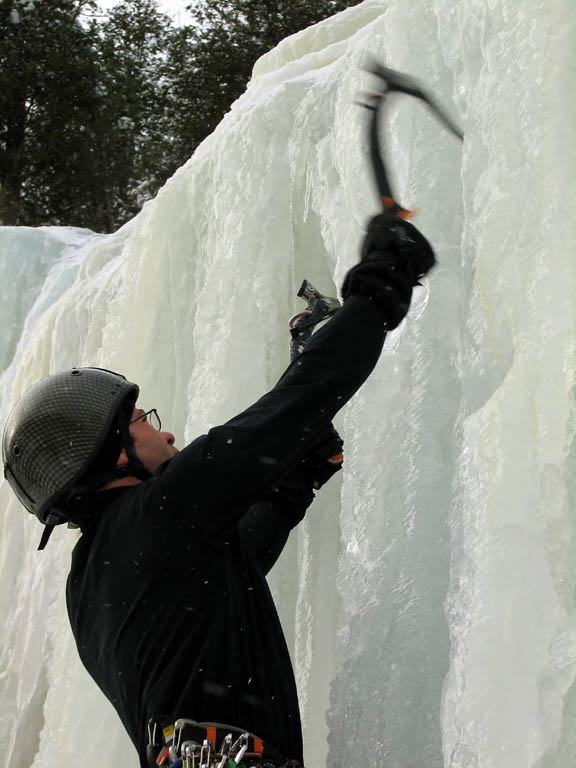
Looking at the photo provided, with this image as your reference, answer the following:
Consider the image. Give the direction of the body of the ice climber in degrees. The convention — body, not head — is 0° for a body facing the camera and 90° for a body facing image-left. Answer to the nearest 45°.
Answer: approximately 270°
